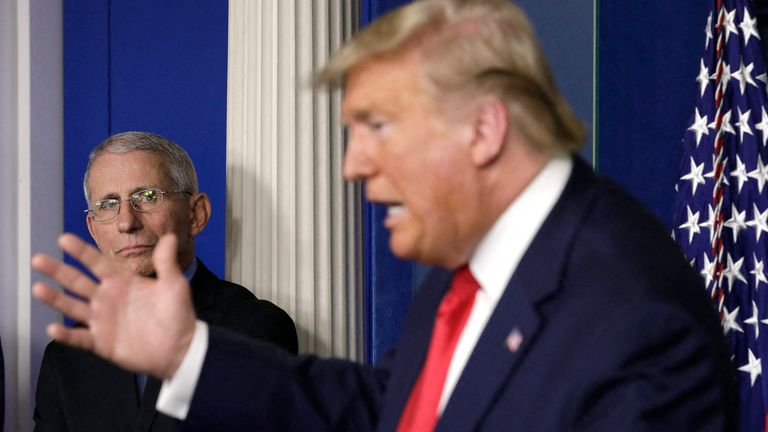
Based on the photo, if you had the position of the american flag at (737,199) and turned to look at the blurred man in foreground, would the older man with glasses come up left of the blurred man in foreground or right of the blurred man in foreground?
right

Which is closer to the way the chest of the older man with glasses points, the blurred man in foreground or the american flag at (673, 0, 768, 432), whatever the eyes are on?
the blurred man in foreground

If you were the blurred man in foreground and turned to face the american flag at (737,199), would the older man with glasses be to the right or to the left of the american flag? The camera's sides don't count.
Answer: left

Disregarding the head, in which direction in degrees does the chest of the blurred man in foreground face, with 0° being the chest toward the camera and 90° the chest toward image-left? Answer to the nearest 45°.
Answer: approximately 45°

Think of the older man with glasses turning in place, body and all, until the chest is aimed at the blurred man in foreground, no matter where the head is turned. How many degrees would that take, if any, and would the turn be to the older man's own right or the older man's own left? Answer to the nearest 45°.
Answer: approximately 45° to the older man's own left

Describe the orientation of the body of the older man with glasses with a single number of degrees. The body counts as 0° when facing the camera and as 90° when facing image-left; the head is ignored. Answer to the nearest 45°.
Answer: approximately 45°

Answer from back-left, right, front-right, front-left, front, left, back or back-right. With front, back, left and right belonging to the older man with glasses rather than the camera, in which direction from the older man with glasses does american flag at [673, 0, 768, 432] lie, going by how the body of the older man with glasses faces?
back-left

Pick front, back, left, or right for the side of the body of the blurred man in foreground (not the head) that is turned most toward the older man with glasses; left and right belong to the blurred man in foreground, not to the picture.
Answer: right

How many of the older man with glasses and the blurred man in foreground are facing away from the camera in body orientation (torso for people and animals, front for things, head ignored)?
0
